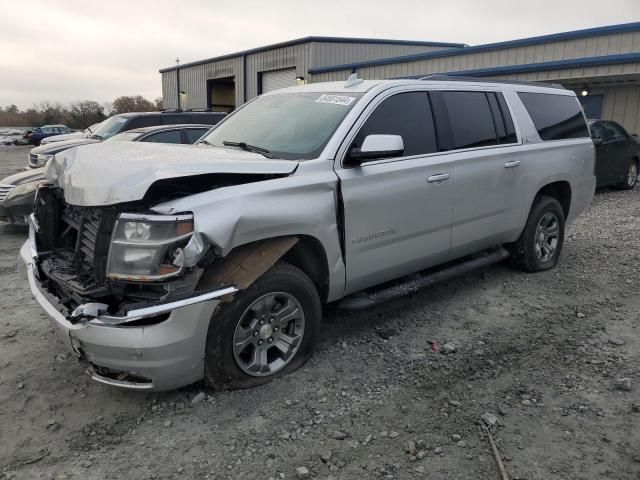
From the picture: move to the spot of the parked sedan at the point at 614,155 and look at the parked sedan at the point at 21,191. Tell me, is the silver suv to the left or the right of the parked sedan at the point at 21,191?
left

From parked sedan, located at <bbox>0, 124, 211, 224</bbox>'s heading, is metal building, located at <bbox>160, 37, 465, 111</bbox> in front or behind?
behind

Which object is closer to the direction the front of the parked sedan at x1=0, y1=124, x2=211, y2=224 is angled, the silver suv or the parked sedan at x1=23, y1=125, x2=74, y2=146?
the silver suv

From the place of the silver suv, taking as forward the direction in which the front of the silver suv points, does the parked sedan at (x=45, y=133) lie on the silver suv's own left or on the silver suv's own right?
on the silver suv's own right

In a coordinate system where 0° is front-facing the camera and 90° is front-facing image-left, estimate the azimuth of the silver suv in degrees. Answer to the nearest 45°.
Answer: approximately 45°

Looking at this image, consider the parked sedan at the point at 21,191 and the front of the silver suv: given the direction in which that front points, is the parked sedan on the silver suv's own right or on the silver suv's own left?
on the silver suv's own right
